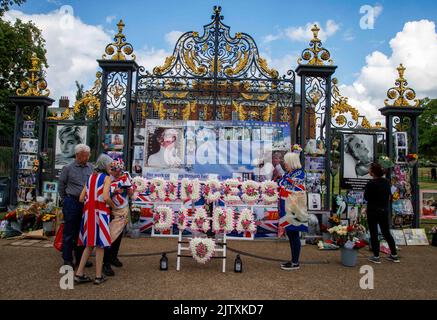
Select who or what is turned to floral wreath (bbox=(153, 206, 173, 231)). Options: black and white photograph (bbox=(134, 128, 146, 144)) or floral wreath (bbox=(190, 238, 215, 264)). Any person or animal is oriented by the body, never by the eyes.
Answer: the black and white photograph

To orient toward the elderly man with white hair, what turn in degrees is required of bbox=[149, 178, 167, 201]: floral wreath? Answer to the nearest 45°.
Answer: approximately 45° to its right

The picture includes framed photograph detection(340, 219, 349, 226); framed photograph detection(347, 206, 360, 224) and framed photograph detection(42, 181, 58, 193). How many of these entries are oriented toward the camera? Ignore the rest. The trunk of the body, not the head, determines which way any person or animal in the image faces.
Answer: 3

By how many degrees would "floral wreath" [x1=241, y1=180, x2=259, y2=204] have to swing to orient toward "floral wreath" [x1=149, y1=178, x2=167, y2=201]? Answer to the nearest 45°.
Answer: approximately 90° to its right

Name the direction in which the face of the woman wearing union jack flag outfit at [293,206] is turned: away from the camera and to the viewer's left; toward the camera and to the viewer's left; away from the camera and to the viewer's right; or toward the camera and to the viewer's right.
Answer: away from the camera and to the viewer's left

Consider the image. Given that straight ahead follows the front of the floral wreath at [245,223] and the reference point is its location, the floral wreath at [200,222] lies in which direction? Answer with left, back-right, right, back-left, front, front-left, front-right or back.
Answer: right

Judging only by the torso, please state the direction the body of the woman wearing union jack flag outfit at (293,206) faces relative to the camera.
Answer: to the viewer's left

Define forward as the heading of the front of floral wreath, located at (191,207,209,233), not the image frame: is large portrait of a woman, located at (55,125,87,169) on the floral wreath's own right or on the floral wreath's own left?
on the floral wreath's own right

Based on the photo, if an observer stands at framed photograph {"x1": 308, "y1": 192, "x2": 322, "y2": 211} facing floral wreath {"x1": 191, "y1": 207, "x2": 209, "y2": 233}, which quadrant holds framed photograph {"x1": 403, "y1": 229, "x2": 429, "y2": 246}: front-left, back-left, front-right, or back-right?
back-left

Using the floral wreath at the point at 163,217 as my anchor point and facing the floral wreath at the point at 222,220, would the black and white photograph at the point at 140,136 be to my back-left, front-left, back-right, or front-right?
back-left
